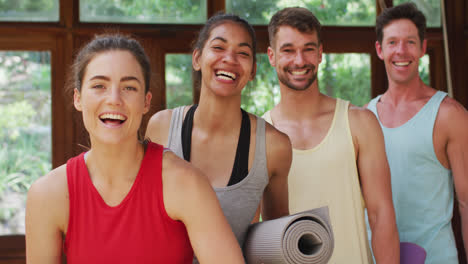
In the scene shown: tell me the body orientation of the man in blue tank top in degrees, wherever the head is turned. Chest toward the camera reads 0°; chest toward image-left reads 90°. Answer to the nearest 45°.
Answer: approximately 45°

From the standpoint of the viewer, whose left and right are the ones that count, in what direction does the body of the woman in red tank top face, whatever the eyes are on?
facing the viewer

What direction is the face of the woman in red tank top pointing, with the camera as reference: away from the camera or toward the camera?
toward the camera

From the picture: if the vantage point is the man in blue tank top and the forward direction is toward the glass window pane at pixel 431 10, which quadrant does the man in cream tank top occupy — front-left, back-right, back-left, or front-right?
back-left

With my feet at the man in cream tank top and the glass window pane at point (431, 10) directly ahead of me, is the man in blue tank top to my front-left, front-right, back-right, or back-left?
front-right

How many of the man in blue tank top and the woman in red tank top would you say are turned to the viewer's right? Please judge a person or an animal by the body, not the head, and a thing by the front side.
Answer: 0

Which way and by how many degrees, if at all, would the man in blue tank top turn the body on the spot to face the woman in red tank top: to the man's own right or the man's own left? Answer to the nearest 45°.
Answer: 0° — they already face them

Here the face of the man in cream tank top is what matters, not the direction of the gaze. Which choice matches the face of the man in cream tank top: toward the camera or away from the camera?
toward the camera

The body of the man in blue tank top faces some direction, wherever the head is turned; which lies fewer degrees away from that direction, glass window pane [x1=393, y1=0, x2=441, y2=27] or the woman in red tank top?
the woman in red tank top

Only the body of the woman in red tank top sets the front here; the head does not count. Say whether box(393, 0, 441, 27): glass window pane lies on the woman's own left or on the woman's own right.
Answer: on the woman's own left
